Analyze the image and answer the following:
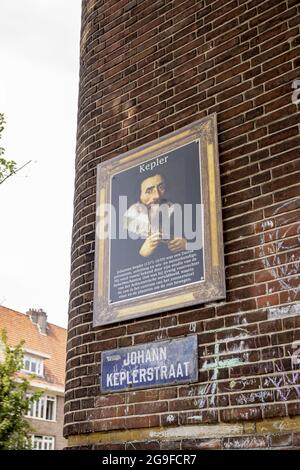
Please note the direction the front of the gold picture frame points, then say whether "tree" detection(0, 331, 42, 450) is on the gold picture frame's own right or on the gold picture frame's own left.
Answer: on the gold picture frame's own right

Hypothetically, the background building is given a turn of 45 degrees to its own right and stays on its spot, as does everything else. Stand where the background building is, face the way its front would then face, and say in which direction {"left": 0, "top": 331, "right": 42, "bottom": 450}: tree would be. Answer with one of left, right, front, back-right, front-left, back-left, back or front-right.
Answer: front

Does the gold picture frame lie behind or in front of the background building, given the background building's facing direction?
in front

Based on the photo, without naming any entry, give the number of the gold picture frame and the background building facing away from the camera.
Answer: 0

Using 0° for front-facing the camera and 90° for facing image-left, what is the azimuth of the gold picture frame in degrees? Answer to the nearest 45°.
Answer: approximately 45°

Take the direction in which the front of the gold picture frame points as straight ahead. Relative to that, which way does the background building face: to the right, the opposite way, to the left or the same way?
to the left

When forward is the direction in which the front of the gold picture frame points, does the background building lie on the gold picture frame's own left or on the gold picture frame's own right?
on the gold picture frame's own right
